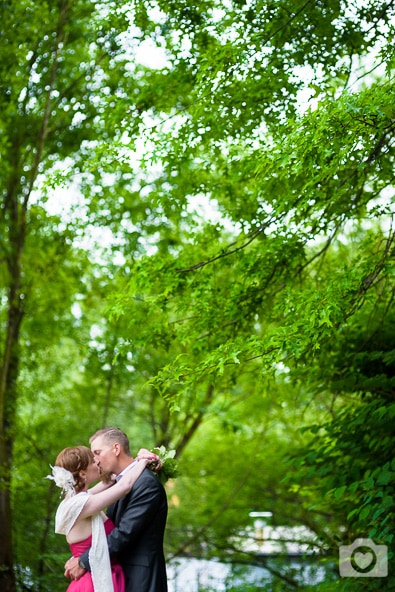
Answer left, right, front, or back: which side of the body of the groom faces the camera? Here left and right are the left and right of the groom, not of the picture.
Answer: left

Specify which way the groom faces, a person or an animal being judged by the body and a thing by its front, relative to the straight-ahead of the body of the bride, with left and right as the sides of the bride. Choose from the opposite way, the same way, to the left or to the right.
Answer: the opposite way

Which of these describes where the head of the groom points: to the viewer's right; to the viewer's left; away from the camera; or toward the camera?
to the viewer's left

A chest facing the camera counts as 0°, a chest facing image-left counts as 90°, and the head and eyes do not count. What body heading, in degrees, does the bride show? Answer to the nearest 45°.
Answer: approximately 270°
